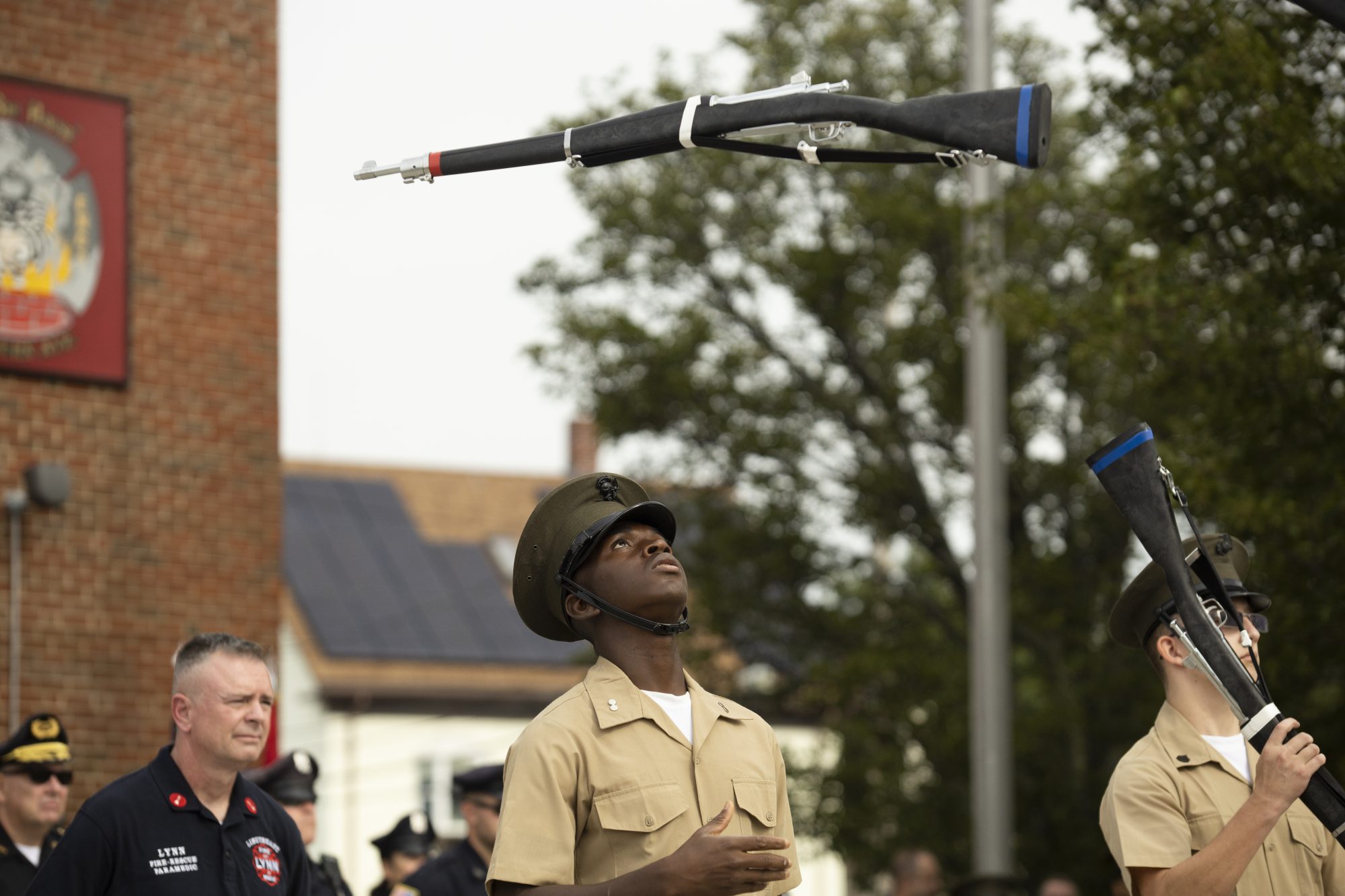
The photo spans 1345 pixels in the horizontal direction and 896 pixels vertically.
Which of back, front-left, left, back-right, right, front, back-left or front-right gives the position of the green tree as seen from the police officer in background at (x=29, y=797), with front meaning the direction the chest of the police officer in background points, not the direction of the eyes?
left

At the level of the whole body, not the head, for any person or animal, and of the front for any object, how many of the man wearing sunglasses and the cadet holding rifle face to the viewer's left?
0

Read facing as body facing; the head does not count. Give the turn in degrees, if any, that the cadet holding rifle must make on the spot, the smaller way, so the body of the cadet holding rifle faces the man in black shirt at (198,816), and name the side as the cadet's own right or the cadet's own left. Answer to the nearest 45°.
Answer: approximately 135° to the cadet's own right

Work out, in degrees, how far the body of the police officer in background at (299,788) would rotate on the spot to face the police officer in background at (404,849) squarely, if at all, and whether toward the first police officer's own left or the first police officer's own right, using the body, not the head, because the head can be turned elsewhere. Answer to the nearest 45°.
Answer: approximately 135° to the first police officer's own left

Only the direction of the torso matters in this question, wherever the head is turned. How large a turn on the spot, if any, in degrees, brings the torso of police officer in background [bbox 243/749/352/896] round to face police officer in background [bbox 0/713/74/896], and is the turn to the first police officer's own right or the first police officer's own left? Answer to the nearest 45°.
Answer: approximately 90° to the first police officer's own right

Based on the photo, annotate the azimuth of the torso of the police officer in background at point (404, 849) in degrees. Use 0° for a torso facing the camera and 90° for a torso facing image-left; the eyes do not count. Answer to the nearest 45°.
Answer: approximately 315°

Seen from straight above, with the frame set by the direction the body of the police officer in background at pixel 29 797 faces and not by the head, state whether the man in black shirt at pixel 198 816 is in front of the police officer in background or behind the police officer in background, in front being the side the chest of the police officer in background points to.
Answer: in front

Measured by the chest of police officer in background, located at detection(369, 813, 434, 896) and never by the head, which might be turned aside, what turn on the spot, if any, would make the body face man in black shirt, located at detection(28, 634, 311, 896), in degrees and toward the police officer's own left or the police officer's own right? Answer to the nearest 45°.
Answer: approximately 45° to the police officer's own right

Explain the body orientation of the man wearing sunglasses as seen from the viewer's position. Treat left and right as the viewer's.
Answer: facing the viewer and to the right of the viewer

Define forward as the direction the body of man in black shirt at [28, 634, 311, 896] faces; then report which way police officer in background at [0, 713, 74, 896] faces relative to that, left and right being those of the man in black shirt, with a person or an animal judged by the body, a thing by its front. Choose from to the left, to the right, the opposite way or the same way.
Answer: the same way

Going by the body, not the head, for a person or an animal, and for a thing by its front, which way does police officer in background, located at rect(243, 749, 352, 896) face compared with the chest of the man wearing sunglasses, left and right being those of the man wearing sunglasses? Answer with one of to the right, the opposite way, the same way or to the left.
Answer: the same way

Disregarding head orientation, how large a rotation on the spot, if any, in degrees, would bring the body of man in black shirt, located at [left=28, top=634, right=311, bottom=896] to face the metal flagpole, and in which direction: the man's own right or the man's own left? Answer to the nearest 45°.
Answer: approximately 90° to the man's own left

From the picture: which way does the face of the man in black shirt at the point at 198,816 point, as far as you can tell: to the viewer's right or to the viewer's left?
to the viewer's right

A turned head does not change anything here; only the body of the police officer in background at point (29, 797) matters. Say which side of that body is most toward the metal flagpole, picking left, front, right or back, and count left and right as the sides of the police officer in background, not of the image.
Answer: left

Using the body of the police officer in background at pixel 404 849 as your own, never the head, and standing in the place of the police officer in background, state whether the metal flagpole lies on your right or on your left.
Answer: on your left

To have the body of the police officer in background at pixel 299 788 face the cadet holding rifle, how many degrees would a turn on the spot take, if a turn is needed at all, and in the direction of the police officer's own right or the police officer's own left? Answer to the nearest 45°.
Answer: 0° — they already face them

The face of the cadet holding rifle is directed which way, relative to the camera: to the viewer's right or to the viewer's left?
to the viewer's right
